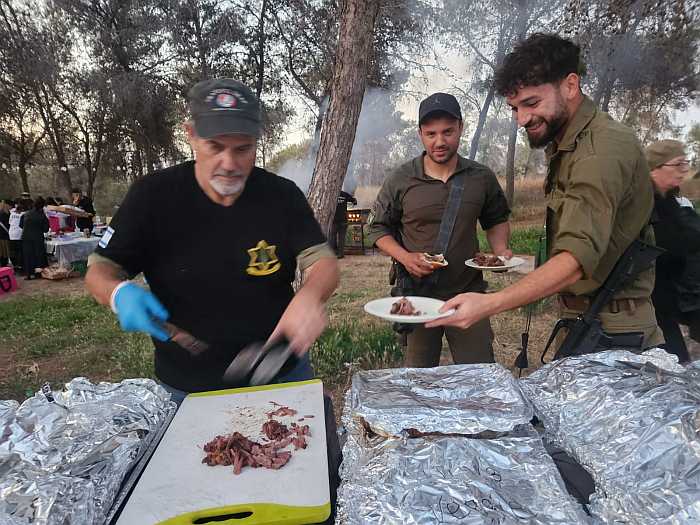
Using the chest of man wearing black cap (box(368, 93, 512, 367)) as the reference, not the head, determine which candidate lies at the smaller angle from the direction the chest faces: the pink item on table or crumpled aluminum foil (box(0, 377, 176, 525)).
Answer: the crumpled aluminum foil

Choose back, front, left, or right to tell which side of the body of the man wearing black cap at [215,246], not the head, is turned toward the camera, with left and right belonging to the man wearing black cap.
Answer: front

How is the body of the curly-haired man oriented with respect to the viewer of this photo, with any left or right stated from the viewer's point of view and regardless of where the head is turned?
facing to the left of the viewer

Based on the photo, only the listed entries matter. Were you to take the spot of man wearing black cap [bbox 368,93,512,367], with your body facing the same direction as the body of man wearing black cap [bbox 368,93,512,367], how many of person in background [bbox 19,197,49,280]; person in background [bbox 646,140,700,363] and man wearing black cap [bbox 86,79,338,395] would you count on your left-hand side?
1

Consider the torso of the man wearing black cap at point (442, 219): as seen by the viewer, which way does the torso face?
toward the camera

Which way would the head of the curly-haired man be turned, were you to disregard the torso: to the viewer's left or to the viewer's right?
to the viewer's left

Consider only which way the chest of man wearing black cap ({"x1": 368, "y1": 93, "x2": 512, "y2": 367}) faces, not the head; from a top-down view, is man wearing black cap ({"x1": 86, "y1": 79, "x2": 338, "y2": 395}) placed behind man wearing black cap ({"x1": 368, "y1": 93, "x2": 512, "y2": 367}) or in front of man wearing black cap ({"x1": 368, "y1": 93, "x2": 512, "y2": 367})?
in front

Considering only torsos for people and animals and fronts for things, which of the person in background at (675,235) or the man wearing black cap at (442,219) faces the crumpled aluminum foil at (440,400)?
the man wearing black cap
